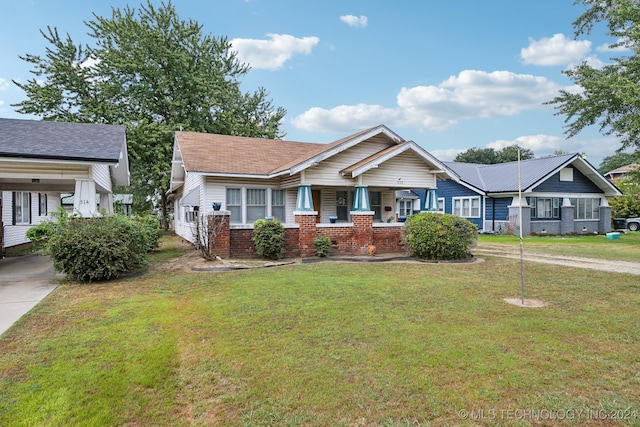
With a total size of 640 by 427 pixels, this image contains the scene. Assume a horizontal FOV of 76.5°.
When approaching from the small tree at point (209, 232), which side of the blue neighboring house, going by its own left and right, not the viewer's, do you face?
right

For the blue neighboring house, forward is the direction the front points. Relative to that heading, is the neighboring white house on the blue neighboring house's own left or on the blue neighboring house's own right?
on the blue neighboring house's own right

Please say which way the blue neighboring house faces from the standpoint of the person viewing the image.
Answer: facing the viewer and to the right of the viewer

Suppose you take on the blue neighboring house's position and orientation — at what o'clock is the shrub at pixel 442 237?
The shrub is roughly at 2 o'clock from the blue neighboring house.

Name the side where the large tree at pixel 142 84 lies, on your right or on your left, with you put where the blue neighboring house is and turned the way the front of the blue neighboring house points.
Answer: on your right

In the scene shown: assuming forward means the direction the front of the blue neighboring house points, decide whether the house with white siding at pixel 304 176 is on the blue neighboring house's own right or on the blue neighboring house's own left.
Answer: on the blue neighboring house's own right

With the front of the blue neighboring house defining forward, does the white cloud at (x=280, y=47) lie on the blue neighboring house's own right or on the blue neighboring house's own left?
on the blue neighboring house's own right
